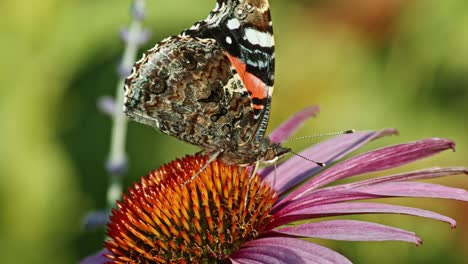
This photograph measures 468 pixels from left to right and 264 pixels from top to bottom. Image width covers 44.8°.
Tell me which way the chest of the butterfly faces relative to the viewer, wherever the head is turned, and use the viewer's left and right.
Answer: facing to the right of the viewer
